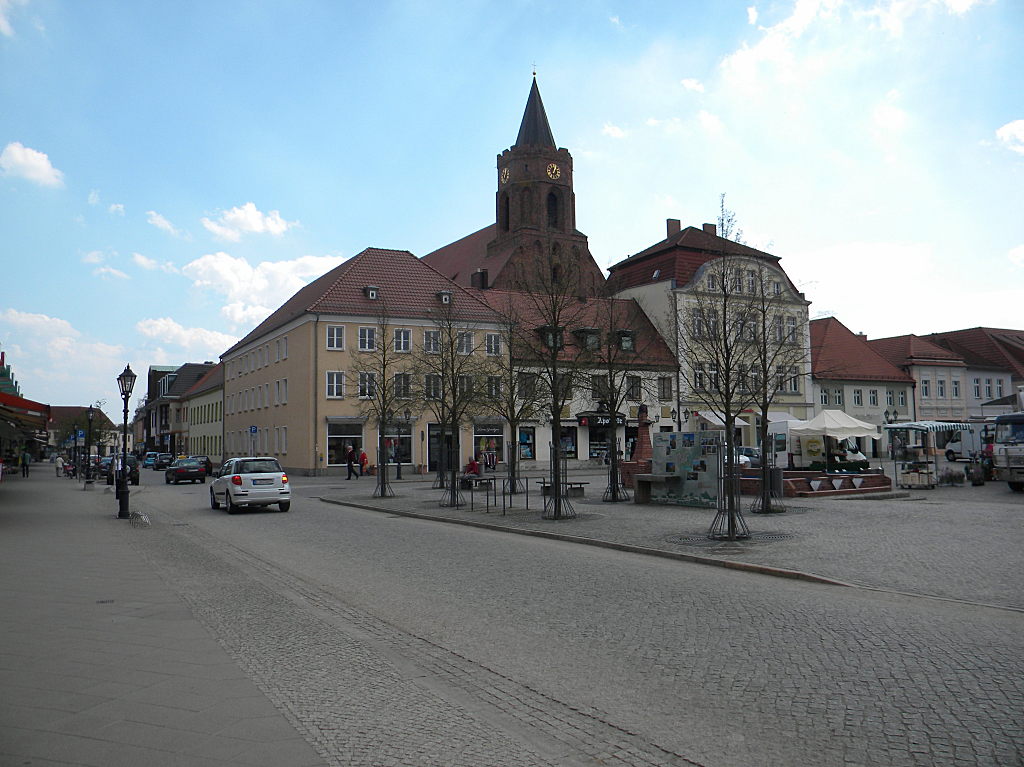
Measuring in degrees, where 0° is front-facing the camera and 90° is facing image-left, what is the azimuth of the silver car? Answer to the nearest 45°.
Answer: approximately 135°

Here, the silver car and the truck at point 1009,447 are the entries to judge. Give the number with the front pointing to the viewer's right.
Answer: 0

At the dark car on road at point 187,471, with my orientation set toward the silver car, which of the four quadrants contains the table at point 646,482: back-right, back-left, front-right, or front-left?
front-left

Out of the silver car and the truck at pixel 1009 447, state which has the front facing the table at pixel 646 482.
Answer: the truck

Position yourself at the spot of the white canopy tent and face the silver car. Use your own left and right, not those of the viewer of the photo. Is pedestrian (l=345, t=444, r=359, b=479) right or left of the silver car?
right

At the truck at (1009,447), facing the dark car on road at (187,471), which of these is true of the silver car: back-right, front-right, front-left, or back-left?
front-left

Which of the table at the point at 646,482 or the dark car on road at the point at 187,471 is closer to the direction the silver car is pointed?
the dark car on road

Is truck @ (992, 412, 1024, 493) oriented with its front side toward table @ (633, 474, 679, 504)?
yes

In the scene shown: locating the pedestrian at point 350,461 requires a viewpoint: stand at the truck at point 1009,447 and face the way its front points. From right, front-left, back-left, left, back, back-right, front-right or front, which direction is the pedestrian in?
front-right
